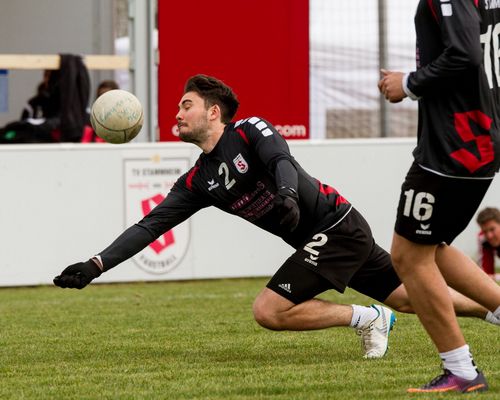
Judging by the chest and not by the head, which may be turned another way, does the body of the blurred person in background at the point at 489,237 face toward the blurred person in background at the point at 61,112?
no

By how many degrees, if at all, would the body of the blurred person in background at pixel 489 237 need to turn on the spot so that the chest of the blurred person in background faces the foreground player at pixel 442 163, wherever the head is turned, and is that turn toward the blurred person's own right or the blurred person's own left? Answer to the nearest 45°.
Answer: approximately 45° to the blurred person's own right

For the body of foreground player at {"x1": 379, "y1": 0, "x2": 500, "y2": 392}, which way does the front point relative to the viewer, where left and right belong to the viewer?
facing to the left of the viewer

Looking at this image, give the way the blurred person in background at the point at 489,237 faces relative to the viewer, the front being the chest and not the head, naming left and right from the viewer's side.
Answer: facing the viewer and to the right of the viewer

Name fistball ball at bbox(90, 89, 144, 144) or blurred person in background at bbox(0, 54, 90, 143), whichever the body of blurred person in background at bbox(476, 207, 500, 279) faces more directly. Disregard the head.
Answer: the fistball ball

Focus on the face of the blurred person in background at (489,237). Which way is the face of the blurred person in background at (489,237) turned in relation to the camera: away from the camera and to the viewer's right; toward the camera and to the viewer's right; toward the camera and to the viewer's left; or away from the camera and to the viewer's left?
toward the camera and to the viewer's left

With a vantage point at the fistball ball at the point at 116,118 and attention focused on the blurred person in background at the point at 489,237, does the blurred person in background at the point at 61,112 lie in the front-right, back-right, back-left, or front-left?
front-left
